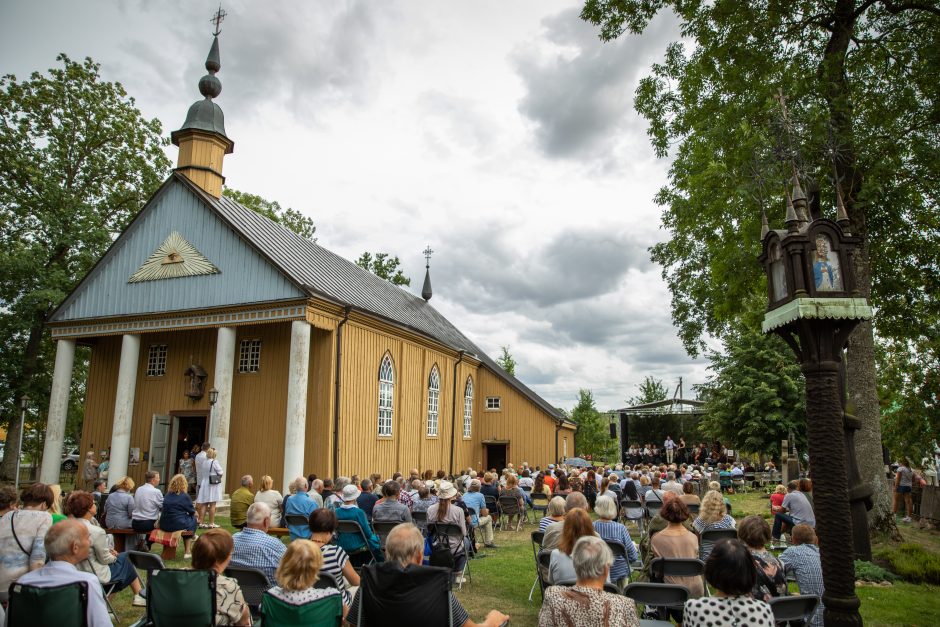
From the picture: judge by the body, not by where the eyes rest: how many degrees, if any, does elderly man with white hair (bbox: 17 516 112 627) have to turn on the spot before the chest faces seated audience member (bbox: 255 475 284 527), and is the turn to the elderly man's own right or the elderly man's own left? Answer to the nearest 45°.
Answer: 0° — they already face them

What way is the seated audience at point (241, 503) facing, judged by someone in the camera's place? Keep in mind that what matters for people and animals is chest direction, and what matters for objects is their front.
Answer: facing away from the viewer and to the right of the viewer

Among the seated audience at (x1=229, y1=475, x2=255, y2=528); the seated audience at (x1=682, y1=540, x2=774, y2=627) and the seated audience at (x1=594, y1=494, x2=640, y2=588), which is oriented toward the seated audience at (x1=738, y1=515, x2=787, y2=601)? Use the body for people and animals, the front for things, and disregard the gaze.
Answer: the seated audience at (x1=682, y1=540, x2=774, y2=627)

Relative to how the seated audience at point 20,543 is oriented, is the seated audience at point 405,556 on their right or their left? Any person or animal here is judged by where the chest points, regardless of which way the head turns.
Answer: on their right

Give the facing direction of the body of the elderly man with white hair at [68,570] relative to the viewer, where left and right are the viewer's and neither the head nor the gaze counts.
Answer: facing away from the viewer and to the right of the viewer

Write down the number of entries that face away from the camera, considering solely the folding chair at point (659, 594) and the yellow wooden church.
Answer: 1

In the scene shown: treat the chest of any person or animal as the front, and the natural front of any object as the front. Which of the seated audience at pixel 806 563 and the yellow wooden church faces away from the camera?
the seated audience

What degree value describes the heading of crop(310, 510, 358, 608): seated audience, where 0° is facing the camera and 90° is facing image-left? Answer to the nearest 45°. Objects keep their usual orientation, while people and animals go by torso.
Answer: approximately 225°

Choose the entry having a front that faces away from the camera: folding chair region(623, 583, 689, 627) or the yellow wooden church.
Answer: the folding chair

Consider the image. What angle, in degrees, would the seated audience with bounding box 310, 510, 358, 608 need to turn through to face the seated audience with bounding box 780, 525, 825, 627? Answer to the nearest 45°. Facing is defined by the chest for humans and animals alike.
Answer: approximately 45° to their right

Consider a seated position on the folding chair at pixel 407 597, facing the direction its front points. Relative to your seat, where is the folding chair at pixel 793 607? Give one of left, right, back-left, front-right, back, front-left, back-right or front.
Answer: right

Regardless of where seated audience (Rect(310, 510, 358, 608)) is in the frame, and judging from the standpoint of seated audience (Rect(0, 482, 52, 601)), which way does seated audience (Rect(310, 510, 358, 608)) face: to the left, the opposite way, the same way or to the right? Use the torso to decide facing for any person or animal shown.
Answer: the same way

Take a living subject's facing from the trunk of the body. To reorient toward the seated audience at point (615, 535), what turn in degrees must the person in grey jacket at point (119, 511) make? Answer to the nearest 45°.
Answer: approximately 90° to their right

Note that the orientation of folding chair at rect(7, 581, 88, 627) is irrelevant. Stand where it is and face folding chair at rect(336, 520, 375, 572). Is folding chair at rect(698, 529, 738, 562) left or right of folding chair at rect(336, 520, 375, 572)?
right

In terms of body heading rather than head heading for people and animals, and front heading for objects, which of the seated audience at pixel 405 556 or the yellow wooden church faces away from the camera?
the seated audience

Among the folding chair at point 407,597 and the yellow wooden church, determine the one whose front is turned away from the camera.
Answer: the folding chair

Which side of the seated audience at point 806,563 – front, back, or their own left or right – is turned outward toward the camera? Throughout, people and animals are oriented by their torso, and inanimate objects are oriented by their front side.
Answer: back

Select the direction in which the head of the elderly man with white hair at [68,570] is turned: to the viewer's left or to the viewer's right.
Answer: to the viewer's right

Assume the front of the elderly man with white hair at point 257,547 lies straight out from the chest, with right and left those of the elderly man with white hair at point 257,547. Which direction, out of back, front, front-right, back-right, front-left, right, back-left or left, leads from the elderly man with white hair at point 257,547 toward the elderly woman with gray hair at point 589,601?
right
